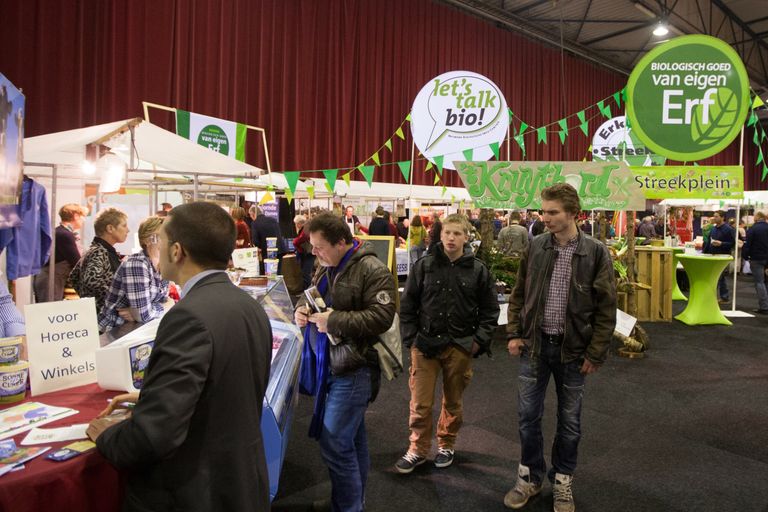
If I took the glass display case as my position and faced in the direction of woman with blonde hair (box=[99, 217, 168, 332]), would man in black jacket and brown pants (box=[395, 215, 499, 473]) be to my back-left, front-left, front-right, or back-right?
back-right

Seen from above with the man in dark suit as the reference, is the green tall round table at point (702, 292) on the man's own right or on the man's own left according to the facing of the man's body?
on the man's own right

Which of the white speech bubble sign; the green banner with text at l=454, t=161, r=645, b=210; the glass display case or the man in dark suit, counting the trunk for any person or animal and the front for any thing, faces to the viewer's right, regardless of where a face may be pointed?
the glass display case

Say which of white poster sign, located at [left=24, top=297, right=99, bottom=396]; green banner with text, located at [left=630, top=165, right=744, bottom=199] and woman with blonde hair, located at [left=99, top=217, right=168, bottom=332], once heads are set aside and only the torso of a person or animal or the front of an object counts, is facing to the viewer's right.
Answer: the woman with blonde hair

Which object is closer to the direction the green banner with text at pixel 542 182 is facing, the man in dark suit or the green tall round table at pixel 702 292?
the man in dark suit

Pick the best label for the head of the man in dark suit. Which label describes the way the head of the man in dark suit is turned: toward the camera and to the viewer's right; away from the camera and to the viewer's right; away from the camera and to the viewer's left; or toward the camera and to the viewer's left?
away from the camera and to the viewer's left

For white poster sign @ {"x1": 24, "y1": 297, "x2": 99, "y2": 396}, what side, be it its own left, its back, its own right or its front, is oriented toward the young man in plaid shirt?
left

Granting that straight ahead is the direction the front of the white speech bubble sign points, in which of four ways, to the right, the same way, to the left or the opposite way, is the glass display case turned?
to the left

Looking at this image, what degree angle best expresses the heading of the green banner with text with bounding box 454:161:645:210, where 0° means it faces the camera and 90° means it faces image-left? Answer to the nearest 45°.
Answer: approximately 0°
